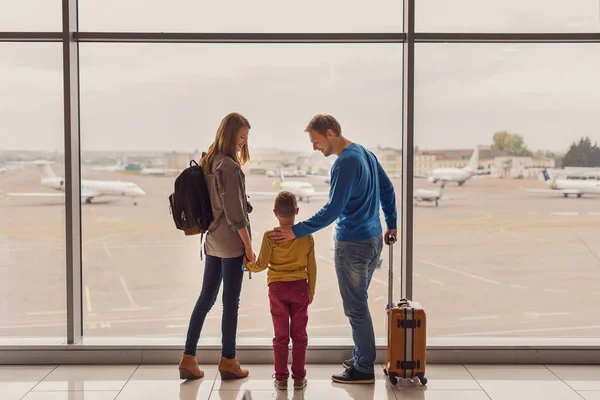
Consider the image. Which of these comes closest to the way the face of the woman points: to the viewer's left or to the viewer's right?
to the viewer's right

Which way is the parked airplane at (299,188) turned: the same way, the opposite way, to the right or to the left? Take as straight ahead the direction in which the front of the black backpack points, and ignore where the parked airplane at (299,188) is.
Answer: to the left

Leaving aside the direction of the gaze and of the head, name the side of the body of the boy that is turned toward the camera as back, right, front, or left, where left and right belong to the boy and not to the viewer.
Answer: back

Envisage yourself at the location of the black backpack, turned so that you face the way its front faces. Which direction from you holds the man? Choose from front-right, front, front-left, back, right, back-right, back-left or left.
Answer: back-left

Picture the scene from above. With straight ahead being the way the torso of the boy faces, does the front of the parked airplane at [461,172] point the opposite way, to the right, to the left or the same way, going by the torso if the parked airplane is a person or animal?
to the left

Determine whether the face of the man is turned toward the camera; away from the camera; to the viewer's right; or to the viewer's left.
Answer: to the viewer's left

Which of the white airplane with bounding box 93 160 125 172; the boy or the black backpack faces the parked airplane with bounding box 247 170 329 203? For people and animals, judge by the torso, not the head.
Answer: the boy

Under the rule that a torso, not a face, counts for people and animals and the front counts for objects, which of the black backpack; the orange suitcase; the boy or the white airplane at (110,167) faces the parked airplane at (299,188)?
the boy

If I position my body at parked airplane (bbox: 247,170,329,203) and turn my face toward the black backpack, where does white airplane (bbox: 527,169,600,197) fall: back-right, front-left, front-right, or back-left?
back-left

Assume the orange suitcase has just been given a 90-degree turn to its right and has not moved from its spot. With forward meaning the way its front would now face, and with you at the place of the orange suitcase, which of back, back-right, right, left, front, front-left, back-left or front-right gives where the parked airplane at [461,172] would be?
back

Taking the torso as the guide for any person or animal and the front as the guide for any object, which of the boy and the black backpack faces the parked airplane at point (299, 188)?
the boy

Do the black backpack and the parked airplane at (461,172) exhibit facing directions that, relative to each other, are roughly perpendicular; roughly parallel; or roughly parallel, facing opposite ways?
roughly parallel

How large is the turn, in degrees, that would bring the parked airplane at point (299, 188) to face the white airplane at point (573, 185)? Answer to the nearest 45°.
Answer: approximately 45° to its left

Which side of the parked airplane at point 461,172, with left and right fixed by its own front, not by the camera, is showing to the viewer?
left
